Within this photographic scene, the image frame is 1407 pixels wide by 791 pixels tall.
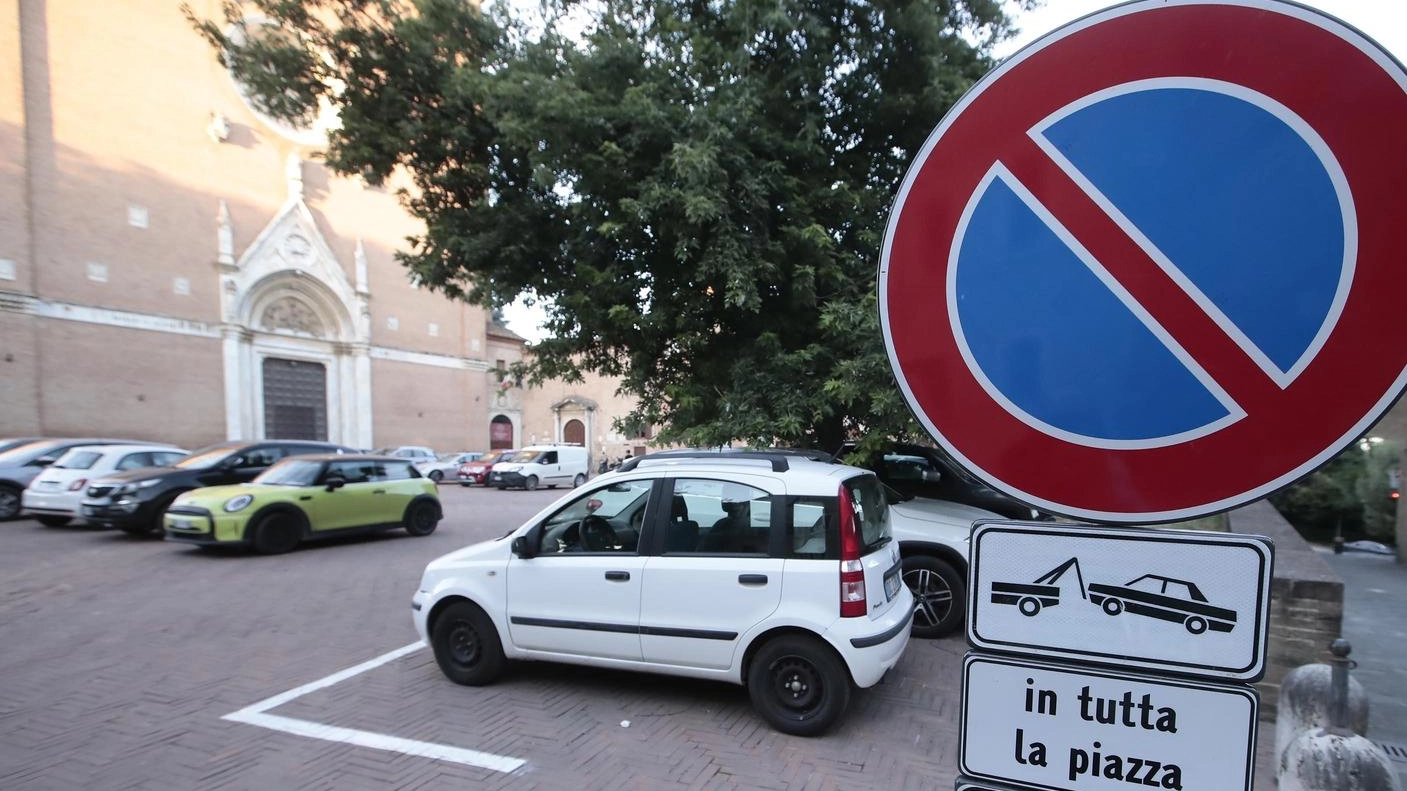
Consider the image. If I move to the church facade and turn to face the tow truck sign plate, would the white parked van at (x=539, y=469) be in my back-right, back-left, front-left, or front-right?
front-left

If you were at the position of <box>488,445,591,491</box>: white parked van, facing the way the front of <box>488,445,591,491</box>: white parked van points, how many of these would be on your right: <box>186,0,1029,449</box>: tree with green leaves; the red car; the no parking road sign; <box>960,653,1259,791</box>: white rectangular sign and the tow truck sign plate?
1

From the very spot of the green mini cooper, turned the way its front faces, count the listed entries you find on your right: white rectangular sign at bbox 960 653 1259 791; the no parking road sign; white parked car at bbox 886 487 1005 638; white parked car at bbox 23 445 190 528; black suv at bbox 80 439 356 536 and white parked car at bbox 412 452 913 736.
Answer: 2

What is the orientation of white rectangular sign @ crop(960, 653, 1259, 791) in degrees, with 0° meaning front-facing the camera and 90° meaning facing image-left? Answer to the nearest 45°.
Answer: approximately 0°

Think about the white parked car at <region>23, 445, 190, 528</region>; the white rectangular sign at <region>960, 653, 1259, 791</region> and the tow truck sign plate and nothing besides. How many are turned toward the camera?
2

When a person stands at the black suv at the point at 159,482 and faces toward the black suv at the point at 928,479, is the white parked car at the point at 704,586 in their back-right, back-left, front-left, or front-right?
front-right

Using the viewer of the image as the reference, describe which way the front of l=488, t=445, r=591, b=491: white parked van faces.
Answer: facing the viewer and to the left of the viewer

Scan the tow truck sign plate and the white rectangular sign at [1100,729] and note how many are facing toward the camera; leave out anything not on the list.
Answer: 2

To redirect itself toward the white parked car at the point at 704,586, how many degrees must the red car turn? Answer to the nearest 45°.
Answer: approximately 45° to its left

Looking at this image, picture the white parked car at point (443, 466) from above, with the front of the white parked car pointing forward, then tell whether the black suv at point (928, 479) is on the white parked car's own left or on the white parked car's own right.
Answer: on the white parked car's own left

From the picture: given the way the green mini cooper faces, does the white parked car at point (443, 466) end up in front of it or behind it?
behind
